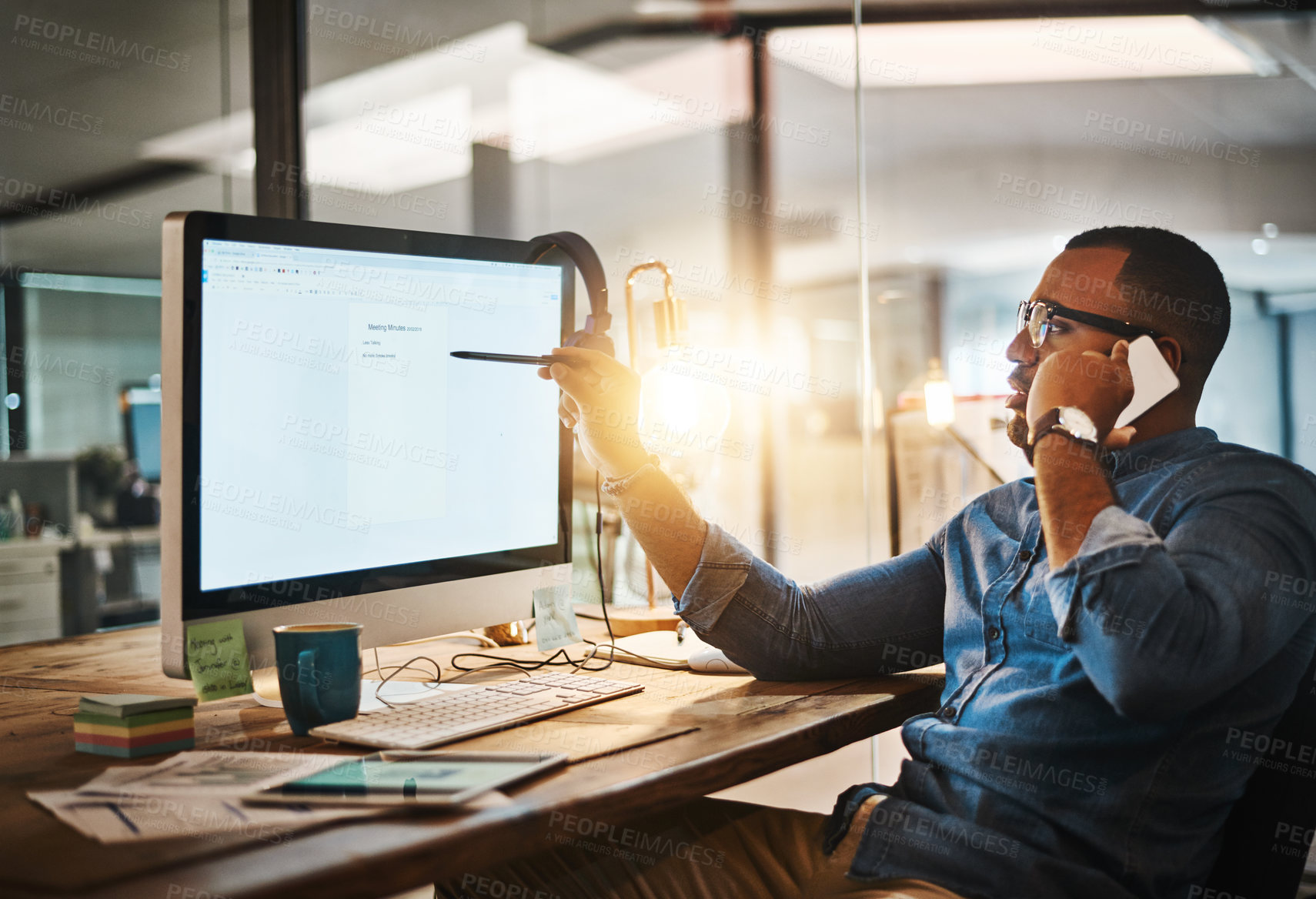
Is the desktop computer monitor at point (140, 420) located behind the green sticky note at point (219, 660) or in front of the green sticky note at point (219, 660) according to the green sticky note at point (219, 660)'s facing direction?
behind

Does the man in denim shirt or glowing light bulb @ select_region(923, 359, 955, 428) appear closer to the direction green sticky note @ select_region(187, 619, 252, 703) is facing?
the man in denim shirt

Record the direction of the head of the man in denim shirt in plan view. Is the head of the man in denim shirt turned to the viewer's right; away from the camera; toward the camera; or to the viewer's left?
to the viewer's left

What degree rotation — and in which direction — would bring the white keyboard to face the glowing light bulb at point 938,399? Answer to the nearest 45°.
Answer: approximately 90° to its left

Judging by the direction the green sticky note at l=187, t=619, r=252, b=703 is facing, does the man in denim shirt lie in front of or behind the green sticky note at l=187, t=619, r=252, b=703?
in front

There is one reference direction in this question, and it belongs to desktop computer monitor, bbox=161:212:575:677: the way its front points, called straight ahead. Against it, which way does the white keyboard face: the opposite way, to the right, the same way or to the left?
the same way

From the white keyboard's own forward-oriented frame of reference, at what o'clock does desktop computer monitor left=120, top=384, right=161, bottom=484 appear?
The desktop computer monitor is roughly at 7 o'clock from the white keyboard.

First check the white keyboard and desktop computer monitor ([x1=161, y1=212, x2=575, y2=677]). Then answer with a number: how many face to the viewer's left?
0

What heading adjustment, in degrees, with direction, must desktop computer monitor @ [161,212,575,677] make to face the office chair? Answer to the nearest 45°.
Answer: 0° — it already faces it

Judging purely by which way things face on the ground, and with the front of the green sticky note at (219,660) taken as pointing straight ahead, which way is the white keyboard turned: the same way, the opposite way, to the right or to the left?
the same way

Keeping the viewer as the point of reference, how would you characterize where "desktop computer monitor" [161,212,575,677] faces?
facing the viewer and to the right of the viewer

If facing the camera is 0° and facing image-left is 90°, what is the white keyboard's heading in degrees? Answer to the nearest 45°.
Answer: approximately 315°
